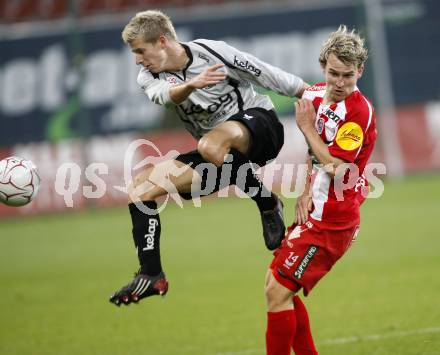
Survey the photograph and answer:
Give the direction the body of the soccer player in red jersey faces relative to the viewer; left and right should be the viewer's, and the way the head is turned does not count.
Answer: facing the viewer and to the left of the viewer

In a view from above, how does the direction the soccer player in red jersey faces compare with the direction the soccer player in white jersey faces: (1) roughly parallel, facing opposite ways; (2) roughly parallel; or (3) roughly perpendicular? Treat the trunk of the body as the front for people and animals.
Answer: roughly parallel

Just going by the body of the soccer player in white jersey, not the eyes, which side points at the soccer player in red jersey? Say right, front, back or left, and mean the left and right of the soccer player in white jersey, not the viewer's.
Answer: left

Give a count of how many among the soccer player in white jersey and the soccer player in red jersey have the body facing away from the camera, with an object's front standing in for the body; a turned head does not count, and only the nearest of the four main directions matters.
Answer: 0

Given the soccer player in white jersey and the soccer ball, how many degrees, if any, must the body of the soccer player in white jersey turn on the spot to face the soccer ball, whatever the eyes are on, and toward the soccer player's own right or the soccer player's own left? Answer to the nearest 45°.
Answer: approximately 45° to the soccer player's own right

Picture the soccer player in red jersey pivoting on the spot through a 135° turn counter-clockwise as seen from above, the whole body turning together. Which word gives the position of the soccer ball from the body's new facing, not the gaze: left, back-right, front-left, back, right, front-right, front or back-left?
back

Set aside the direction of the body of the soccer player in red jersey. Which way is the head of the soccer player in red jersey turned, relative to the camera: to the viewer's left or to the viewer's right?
to the viewer's left
